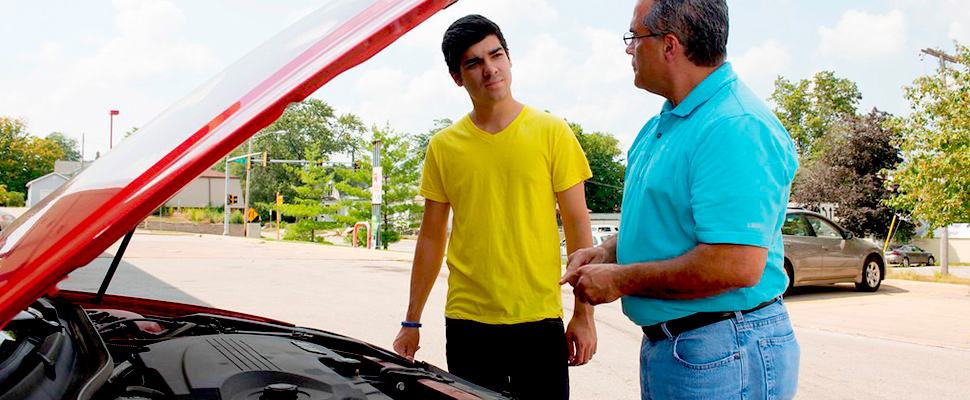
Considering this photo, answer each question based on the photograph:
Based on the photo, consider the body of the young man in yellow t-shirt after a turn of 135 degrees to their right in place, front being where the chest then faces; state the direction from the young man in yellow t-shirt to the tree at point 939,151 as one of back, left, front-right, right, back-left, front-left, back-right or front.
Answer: right

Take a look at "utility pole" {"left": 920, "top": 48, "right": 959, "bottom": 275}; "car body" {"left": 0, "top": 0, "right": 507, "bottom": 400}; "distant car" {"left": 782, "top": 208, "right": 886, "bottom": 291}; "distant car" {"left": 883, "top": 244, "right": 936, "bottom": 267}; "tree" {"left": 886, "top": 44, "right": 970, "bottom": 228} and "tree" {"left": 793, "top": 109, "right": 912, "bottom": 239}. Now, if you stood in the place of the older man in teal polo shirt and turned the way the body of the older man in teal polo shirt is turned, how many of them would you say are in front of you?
1

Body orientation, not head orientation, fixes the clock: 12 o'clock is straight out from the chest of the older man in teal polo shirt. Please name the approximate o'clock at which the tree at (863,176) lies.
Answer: The tree is roughly at 5 o'clock from the older man in teal polo shirt.

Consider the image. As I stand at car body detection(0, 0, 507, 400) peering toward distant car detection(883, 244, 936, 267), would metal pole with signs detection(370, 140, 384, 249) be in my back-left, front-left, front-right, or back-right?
front-left

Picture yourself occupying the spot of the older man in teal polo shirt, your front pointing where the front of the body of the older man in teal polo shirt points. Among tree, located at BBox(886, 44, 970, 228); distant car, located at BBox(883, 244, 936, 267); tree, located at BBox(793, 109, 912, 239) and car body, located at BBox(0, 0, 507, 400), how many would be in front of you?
1

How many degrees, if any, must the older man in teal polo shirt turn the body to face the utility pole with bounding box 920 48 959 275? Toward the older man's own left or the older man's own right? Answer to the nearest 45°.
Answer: approximately 135° to the older man's own right

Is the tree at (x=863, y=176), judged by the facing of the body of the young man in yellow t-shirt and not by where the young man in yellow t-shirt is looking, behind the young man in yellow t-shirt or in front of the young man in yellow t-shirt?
behind

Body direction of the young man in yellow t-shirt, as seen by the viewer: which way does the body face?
toward the camera

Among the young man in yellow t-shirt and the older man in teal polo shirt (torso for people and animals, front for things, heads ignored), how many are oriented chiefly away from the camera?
0

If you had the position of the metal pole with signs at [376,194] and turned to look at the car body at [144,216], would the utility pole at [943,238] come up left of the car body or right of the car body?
left

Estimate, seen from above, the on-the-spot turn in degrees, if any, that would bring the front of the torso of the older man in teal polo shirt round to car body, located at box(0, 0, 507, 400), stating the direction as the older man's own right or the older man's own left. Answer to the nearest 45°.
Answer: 0° — they already face it

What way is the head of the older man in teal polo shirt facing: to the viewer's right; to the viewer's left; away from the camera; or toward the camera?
to the viewer's left

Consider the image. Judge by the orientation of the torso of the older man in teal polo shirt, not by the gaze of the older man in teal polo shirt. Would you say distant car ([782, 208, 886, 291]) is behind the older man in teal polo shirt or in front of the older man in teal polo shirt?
behind

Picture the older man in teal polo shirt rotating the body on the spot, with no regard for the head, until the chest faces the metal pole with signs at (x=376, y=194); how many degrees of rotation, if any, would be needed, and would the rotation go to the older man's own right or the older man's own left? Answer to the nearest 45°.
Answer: approximately 90° to the older man's own right
